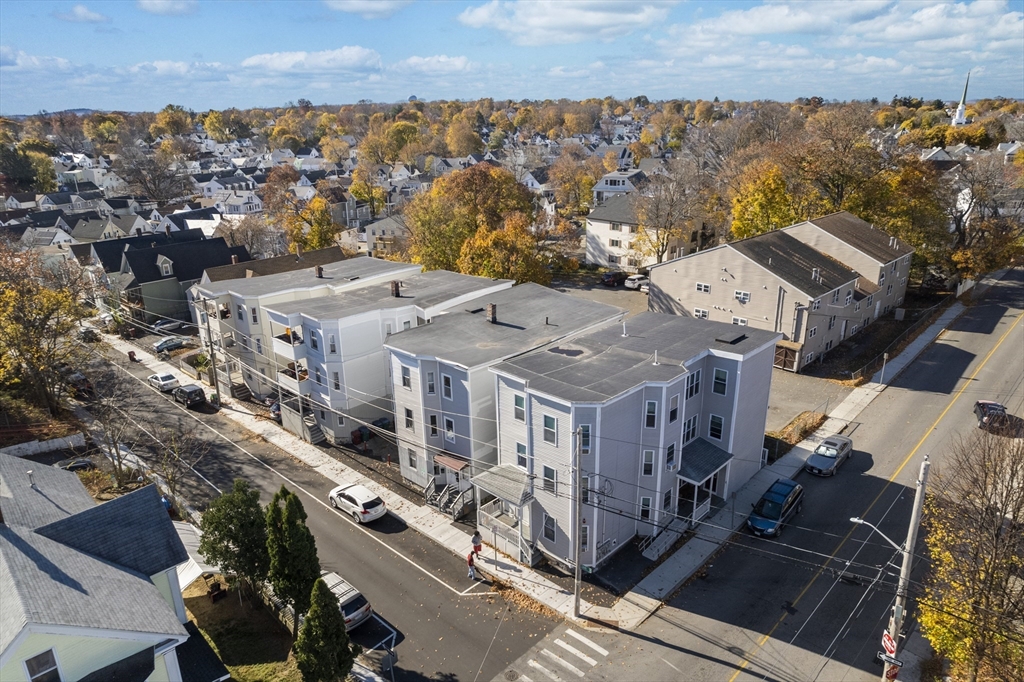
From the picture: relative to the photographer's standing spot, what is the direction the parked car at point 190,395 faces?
facing away from the viewer and to the left of the viewer

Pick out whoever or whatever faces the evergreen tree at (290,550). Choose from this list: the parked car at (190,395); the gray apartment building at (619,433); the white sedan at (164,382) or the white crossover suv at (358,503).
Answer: the gray apartment building

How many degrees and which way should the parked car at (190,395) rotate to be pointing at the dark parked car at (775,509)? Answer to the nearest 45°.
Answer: approximately 180°

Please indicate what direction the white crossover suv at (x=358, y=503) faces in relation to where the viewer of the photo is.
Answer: facing away from the viewer and to the left of the viewer

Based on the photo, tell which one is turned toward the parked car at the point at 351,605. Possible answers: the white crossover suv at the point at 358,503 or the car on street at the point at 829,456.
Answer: the car on street

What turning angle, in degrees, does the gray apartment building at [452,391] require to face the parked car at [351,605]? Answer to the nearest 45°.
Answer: approximately 45° to its left

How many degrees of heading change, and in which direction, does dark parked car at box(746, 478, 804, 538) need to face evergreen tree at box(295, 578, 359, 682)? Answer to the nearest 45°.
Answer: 0° — it already faces it

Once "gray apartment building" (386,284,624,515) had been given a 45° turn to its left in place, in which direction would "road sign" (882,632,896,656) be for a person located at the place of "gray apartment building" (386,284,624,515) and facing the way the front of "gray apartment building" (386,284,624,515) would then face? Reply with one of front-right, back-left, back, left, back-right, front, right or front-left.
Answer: front-left

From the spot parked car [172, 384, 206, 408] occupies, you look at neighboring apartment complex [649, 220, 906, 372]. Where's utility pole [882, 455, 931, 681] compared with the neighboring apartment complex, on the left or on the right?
right

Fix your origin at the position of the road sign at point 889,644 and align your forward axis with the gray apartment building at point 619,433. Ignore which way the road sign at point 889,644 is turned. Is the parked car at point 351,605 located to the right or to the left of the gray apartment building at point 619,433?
left

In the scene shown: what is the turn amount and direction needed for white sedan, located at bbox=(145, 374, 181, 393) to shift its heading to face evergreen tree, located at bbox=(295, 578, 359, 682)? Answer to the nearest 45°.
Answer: approximately 135° to its left

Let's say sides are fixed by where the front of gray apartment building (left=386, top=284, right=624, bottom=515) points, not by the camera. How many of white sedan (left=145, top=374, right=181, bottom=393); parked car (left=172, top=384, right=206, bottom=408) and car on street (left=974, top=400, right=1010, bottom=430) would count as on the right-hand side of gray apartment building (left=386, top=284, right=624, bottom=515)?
2
